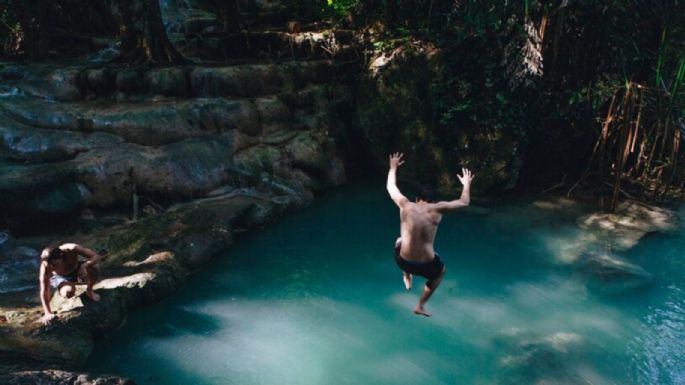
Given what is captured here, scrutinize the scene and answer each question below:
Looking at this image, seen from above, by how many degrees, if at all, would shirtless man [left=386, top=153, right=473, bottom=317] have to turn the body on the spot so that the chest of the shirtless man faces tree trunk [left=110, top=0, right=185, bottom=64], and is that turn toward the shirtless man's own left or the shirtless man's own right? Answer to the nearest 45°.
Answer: approximately 45° to the shirtless man's own left

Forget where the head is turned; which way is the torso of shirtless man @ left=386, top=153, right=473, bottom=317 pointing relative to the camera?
away from the camera

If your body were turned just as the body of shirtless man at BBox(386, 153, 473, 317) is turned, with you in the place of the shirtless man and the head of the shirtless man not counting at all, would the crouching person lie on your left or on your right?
on your left

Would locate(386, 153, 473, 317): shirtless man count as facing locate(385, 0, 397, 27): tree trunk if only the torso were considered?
yes

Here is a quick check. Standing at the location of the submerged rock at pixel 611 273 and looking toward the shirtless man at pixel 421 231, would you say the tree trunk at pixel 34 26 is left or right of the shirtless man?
right

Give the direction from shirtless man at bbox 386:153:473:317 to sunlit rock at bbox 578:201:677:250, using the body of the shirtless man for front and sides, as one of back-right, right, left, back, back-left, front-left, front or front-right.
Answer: front-right

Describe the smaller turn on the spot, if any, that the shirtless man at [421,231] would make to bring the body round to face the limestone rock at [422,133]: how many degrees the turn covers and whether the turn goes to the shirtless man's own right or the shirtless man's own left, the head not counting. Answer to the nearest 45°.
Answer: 0° — they already face it

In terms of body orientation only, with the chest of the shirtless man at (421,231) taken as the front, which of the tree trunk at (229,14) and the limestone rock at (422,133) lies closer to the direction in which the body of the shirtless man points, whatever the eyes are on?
the limestone rock

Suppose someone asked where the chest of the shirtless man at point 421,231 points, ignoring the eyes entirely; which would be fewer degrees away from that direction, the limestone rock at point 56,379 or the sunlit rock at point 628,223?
the sunlit rock

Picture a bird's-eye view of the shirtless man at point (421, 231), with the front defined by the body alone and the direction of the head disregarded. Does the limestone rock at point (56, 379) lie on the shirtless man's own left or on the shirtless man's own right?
on the shirtless man's own left

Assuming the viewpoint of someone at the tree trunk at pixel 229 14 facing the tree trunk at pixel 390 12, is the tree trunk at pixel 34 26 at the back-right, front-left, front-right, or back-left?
back-right
